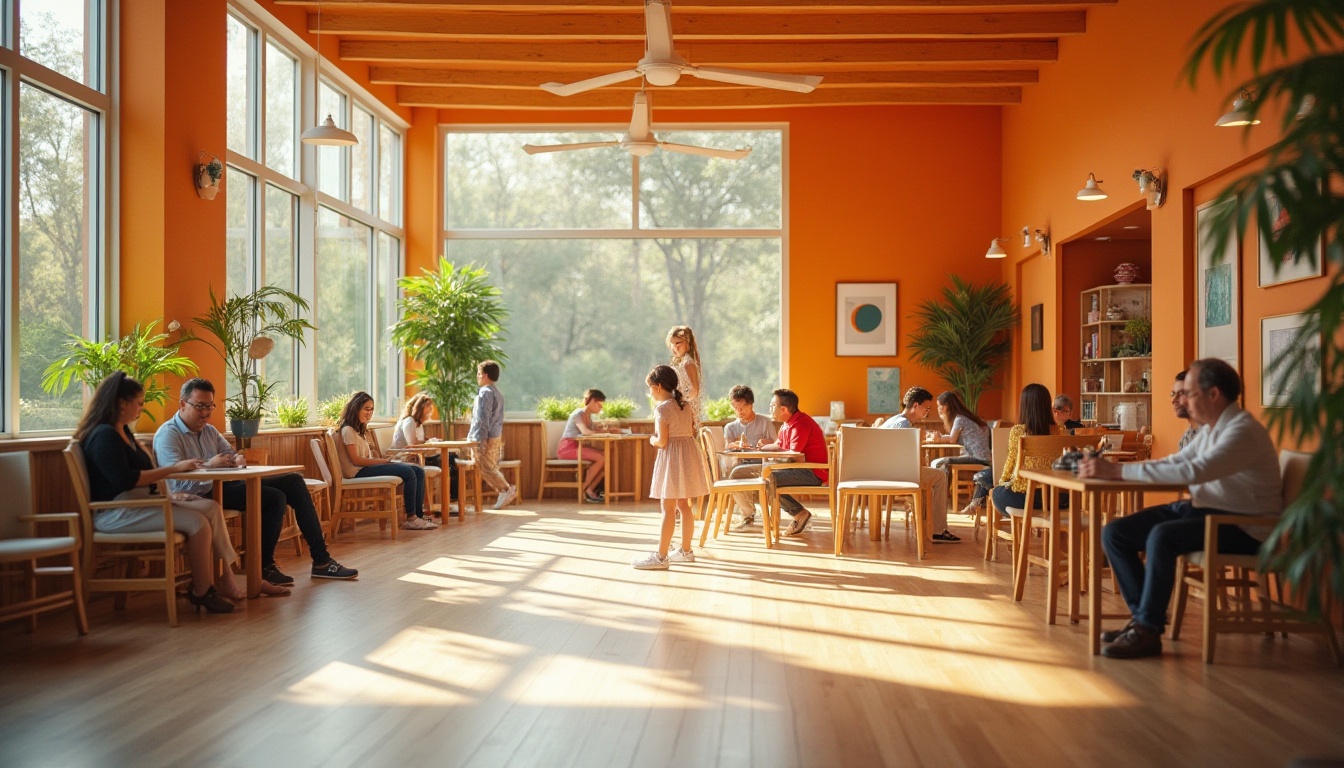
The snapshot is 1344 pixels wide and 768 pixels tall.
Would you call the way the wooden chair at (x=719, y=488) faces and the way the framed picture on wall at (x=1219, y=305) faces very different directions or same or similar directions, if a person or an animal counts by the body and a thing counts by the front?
very different directions

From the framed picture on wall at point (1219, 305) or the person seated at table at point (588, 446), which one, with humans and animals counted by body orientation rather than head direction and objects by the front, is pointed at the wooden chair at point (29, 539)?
the framed picture on wall

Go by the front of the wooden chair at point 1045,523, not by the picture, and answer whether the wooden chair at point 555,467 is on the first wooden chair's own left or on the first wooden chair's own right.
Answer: on the first wooden chair's own left

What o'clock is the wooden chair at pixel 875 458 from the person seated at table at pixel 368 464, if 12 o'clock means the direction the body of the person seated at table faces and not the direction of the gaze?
The wooden chair is roughly at 1 o'clock from the person seated at table.

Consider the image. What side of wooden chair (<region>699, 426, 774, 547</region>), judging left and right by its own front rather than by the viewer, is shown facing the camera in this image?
right

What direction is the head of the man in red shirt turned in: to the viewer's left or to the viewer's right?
to the viewer's left

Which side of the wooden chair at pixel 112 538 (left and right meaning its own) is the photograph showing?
right

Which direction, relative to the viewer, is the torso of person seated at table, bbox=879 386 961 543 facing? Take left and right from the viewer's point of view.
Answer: facing to the right of the viewer

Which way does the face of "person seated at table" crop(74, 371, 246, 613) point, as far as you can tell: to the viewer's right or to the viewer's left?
to the viewer's right

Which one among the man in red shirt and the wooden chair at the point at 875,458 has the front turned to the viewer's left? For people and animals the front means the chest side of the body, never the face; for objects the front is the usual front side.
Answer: the man in red shirt
